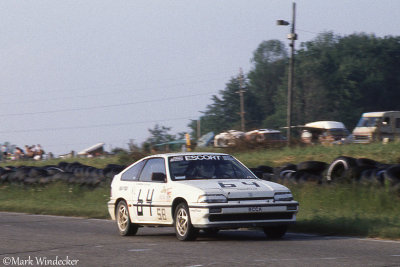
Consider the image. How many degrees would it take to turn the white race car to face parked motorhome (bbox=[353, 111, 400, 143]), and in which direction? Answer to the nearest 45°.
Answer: approximately 135° to its left

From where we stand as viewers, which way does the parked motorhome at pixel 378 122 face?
facing the viewer and to the left of the viewer

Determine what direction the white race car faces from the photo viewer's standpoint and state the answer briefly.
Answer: facing the viewer and to the right of the viewer

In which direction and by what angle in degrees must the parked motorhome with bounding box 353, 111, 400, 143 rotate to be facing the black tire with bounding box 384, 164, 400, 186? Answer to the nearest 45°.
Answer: approximately 45° to its left

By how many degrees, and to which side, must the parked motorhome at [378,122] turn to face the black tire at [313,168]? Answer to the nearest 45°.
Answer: approximately 45° to its left

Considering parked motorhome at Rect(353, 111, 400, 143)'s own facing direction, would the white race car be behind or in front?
in front

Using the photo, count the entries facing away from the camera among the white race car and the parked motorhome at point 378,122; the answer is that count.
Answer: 0

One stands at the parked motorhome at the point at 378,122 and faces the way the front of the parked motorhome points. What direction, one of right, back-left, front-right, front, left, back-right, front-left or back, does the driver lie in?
front-left

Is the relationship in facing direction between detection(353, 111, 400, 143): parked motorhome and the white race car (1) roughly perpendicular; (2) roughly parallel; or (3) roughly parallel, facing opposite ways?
roughly perpendicular

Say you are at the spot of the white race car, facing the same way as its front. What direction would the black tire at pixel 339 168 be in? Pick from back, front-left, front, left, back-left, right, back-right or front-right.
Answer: left

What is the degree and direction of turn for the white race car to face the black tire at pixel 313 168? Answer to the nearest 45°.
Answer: approximately 90° to its left

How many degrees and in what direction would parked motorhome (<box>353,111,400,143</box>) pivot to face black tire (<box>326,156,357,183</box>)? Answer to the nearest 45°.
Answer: approximately 45° to its left

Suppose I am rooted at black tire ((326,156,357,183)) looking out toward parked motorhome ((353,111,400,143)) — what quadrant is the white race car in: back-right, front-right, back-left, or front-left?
back-left
